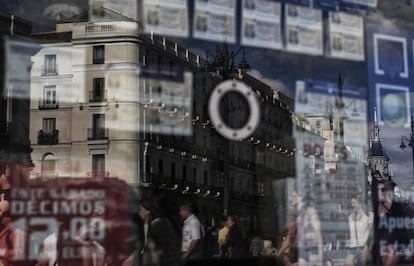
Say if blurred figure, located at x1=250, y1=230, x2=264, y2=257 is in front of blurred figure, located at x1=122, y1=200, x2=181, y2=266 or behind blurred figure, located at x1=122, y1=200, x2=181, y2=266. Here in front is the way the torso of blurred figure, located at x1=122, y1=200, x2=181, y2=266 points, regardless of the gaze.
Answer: behind

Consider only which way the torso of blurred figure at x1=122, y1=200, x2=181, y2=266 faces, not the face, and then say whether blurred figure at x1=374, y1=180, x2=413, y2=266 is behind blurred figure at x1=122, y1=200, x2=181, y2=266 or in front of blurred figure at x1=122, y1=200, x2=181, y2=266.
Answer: behind
